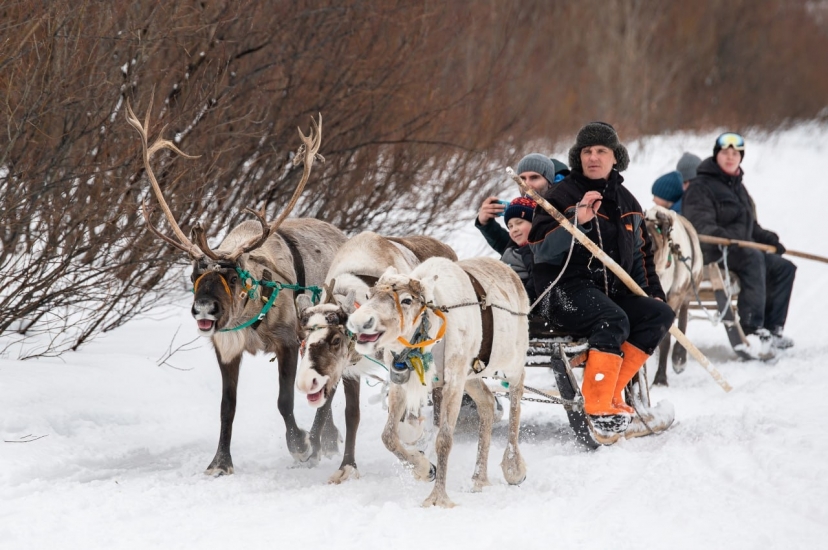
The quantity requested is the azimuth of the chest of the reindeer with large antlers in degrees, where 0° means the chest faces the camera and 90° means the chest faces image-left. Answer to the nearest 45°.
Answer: approximately 45°

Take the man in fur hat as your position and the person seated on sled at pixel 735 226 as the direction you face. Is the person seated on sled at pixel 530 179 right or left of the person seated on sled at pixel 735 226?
left

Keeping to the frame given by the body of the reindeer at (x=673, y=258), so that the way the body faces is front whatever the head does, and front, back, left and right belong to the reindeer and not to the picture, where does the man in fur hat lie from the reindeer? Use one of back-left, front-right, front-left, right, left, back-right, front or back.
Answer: front-left

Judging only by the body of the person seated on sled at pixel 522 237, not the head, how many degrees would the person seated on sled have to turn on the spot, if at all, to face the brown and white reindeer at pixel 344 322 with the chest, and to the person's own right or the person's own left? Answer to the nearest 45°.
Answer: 0° — they already face it

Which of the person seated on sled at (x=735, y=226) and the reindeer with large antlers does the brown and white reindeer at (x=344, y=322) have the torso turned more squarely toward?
the reindeer with large antlers

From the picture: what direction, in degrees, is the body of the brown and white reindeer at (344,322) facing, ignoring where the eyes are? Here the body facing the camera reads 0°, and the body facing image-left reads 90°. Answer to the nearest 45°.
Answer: approximately 45°

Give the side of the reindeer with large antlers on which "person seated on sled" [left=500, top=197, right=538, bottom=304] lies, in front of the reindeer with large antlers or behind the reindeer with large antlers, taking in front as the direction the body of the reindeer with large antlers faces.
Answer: behind

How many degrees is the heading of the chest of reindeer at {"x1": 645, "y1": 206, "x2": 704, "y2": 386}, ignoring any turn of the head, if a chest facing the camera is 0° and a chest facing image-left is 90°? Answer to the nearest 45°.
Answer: approximately 45°

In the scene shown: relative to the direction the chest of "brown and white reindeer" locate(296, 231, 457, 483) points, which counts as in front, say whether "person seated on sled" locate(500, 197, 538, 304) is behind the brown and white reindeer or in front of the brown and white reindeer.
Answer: behind

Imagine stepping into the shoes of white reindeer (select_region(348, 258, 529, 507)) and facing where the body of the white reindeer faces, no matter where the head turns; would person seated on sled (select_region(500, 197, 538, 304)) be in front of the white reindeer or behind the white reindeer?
behind

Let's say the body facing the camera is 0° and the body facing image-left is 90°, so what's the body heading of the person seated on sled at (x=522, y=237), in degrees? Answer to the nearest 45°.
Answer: approximately 45°

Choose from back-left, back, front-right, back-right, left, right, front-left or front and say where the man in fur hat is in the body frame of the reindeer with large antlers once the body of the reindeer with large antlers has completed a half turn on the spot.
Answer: front-right
